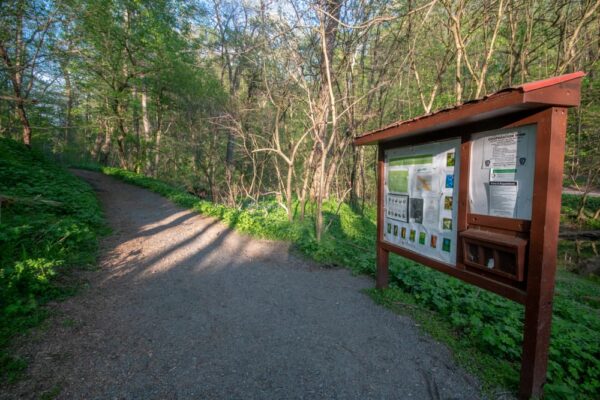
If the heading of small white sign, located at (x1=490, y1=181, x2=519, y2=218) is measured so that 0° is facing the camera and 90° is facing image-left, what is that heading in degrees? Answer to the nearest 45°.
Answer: approximately 45°
